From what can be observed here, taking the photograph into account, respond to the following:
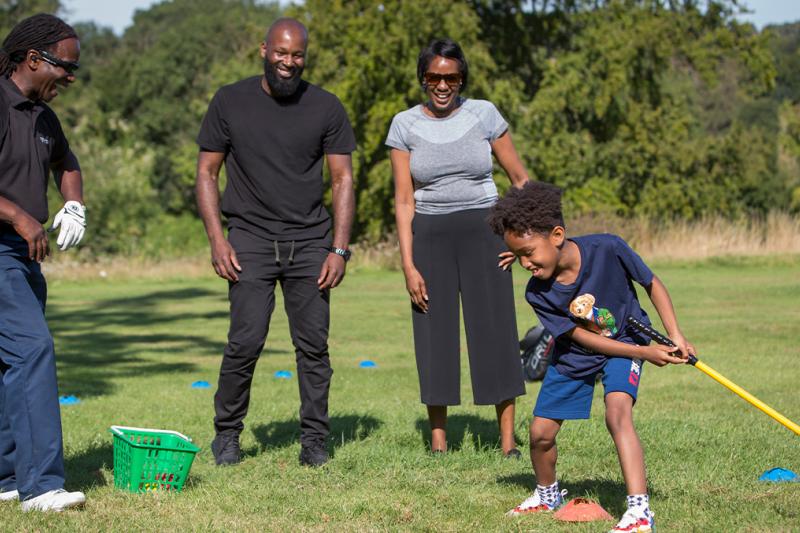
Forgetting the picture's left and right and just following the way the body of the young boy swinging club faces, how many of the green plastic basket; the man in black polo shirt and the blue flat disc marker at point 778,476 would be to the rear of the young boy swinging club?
1

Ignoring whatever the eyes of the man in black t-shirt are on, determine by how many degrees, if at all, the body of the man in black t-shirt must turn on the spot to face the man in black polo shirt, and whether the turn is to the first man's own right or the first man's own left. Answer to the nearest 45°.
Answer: approximately 45° to the first man's own right

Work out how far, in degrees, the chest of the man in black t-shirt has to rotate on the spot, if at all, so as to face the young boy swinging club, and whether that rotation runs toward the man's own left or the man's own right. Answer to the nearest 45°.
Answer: approximately 45° to the man's own left

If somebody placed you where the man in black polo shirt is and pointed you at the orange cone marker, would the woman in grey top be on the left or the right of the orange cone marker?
left

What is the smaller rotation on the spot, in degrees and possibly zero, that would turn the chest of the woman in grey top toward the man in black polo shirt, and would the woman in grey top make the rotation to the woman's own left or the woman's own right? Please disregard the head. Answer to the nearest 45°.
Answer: approximately 45° to the woman's own right

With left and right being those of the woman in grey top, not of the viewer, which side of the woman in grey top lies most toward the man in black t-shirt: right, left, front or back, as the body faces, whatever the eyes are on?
right

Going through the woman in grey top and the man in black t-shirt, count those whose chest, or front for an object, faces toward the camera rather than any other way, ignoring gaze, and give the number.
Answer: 2

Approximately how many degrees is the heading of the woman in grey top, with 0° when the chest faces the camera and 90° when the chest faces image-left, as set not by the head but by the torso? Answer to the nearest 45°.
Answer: approximately 0°

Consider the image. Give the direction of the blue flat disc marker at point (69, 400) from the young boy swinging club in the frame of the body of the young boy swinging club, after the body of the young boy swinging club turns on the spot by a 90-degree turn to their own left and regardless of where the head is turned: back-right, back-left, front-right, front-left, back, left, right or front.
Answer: back

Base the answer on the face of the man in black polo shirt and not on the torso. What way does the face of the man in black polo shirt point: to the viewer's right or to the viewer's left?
to the viewer's right
